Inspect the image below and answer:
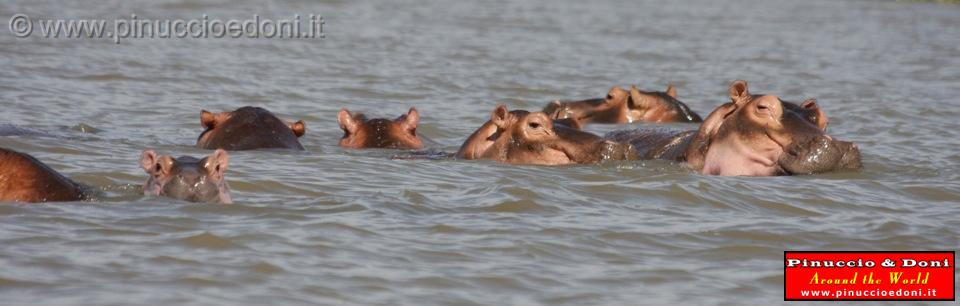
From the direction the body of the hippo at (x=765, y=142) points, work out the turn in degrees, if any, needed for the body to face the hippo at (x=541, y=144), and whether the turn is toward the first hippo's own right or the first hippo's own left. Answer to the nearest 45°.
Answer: approximately 135° to the first hippo's own right

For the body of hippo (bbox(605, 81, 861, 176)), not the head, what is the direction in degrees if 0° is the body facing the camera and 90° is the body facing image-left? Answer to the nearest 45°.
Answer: approximately 315°
